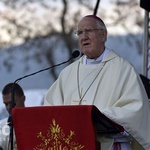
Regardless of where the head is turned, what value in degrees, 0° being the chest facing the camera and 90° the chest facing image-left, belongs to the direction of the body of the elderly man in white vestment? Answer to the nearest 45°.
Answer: approximately 45°

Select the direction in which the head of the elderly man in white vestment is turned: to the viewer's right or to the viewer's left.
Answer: to the viewer's left
